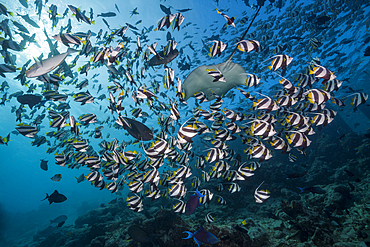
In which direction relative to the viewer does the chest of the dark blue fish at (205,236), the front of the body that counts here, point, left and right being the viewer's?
facing to the right of the viewer

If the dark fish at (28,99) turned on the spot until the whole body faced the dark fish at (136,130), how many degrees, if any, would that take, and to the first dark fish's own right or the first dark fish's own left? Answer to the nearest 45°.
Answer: approximately 135° to the first dark fish's own left

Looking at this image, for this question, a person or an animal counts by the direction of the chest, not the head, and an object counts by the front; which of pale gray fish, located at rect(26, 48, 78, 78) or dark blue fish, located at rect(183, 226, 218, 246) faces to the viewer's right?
the dark blue fish

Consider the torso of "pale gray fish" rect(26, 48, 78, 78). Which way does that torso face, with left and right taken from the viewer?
facing to the left of the viewer

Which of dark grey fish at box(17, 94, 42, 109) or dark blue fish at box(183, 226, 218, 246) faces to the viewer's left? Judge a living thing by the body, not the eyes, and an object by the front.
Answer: the dark grey fish

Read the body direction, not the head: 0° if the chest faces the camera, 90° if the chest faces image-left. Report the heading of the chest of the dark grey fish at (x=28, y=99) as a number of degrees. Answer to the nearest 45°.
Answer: approximately 90°
